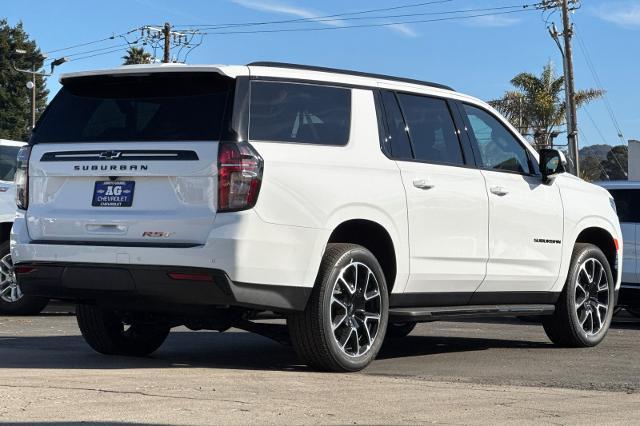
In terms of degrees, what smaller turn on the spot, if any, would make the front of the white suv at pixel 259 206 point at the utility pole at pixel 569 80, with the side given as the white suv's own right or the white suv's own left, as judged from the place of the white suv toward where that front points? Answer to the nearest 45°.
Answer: approximately 45° to the white suv's own left

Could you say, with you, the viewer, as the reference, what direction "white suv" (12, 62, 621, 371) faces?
facing away from the viewer and to the right of the viewer

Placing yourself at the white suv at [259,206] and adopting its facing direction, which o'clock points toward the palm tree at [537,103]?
The palm tree is roughly at 11 o'clock from the white suv.

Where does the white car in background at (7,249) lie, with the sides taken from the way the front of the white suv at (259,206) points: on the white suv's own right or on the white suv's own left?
on the white suv's own left

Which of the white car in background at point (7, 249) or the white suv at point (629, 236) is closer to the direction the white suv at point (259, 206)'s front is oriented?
the white suv

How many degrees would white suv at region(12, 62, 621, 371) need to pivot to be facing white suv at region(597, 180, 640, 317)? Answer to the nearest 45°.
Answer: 0° — it already faces it

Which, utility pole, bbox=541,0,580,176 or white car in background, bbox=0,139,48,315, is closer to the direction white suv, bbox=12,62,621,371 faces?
the utility pole
